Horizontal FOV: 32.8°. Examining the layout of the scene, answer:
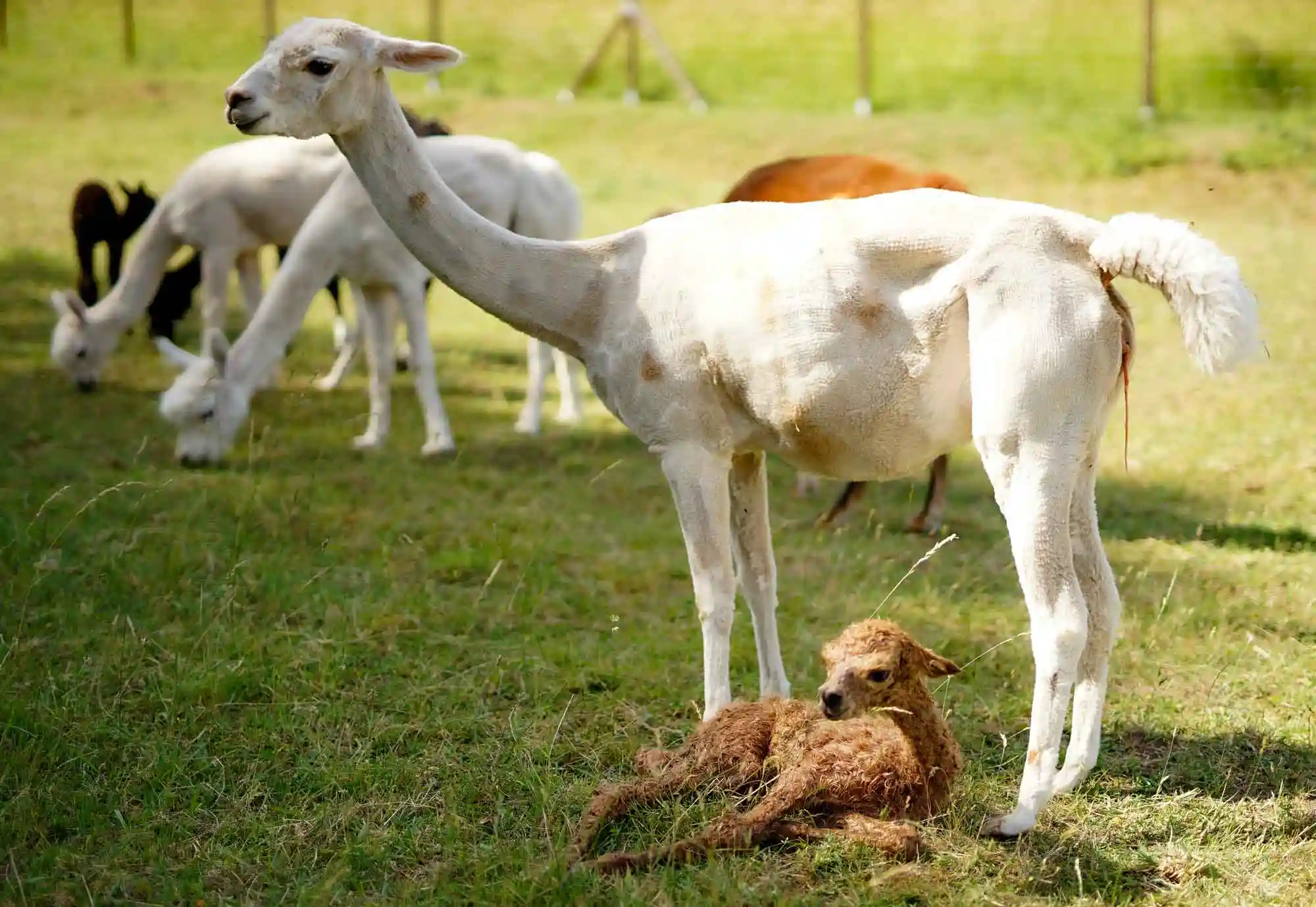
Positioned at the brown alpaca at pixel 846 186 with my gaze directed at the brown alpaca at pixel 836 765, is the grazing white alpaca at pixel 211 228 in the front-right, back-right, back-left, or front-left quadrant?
back-right

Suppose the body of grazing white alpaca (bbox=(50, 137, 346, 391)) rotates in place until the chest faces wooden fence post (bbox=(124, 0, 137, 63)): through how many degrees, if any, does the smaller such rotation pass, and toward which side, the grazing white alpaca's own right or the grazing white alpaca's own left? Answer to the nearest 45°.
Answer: approximately 90° to the grazing white alpaca's own right

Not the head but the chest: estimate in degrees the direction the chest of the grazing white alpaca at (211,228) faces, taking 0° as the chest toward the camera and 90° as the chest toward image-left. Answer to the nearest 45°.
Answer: approximately 90°

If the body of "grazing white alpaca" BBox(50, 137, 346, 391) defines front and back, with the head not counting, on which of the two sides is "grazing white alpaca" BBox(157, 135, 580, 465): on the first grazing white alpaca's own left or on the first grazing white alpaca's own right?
on the first grazing white alpaca's own left

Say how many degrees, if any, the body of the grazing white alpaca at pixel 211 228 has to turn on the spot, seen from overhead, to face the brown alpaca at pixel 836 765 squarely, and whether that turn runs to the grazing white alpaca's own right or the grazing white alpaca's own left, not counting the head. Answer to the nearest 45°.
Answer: approximately 90° to the grazing white alpaca's own left

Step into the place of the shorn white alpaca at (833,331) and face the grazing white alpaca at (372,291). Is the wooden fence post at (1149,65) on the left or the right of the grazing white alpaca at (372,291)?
right
